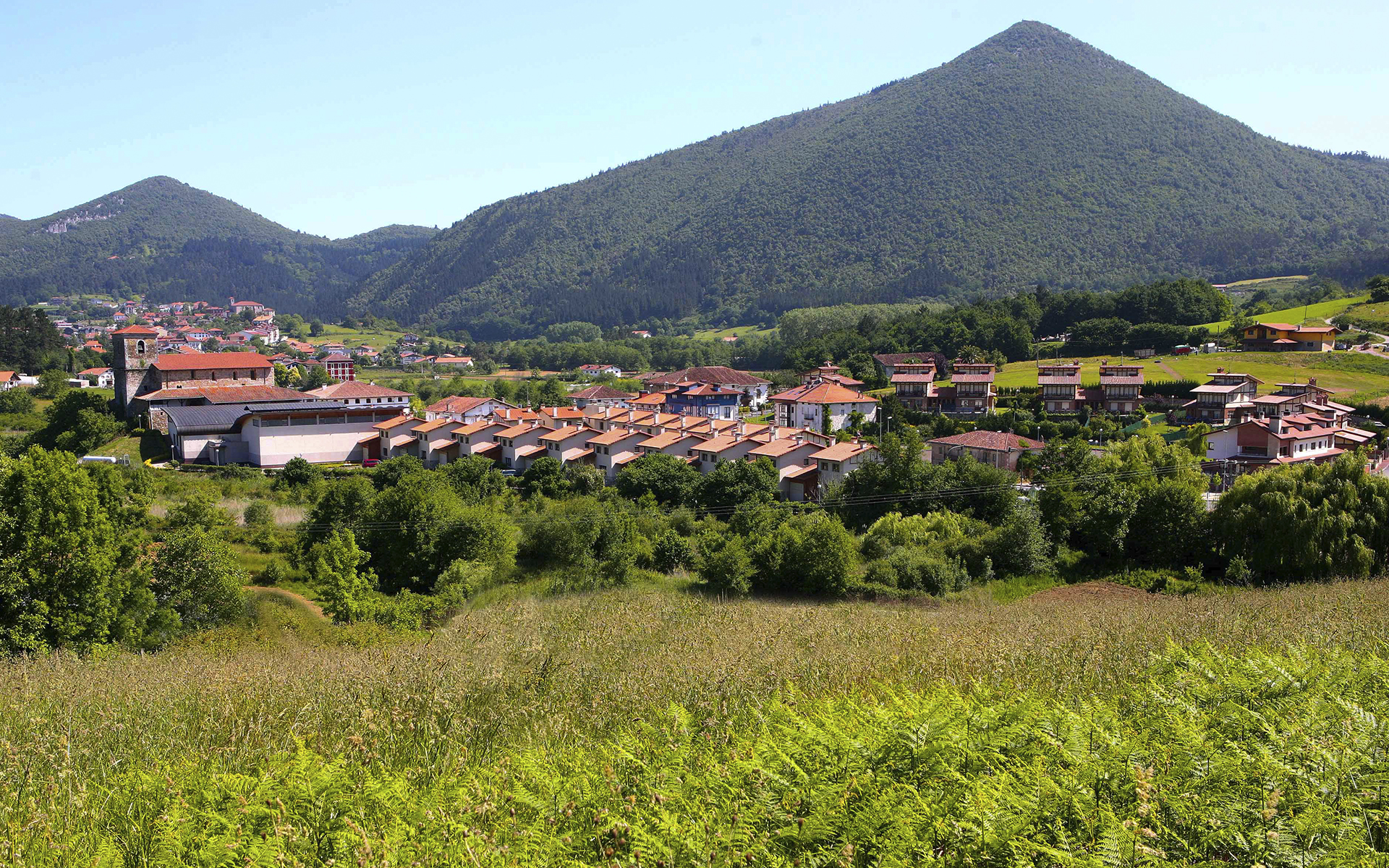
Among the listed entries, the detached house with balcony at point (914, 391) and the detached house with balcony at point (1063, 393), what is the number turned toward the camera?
2

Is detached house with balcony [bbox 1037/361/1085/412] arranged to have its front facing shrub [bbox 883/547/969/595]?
yes

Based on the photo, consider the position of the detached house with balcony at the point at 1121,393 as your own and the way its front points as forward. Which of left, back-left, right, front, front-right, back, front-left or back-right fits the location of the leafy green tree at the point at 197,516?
front-right

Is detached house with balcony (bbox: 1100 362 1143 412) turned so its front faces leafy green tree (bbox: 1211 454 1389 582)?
yes

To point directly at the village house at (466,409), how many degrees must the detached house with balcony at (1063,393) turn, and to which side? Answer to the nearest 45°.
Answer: approximately 90° to its right

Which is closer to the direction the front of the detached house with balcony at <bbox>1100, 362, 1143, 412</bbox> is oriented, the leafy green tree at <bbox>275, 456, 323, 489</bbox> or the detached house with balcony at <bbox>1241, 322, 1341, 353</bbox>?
the leafy green tree

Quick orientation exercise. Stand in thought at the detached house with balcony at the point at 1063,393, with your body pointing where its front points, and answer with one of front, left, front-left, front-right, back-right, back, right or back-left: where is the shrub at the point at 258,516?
front-right
